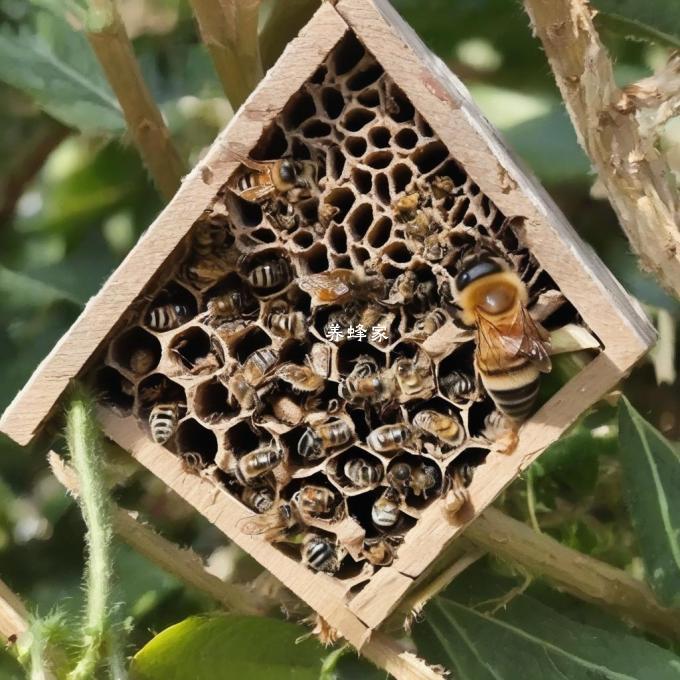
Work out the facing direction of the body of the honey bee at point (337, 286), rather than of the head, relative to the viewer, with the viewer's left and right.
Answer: facing to the right of the viewer

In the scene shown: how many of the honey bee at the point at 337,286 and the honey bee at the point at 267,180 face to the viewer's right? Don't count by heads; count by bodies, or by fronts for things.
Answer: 2

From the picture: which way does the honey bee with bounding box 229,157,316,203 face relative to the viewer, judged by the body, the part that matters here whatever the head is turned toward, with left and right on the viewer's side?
facing to the right of the viewer
